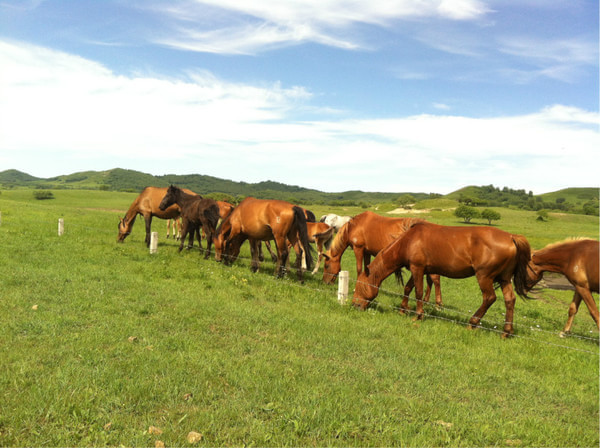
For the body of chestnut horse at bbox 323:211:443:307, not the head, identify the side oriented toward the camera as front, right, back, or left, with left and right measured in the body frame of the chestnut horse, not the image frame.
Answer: left

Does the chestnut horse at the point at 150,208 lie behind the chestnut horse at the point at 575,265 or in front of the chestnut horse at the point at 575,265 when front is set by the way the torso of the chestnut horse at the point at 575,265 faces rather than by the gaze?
in front

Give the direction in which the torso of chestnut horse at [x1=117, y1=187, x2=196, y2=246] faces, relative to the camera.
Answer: to the viewer's left

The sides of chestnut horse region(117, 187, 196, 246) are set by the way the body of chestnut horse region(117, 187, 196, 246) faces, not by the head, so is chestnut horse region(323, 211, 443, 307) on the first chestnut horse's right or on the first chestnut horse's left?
on the first chestnut horse's left

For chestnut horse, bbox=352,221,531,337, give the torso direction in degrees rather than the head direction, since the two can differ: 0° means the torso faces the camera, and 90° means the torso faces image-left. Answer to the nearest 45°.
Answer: approximately 90°

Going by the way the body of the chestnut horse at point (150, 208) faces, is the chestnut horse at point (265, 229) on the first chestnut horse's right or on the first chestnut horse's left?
on the first chestnut horse's left

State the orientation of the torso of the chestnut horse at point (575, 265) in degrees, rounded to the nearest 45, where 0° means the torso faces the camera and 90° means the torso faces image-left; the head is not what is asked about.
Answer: approximately 90°

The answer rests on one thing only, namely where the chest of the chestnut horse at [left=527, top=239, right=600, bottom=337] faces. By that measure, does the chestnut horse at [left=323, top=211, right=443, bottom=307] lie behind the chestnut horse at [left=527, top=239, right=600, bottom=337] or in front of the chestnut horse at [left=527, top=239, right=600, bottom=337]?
in front
